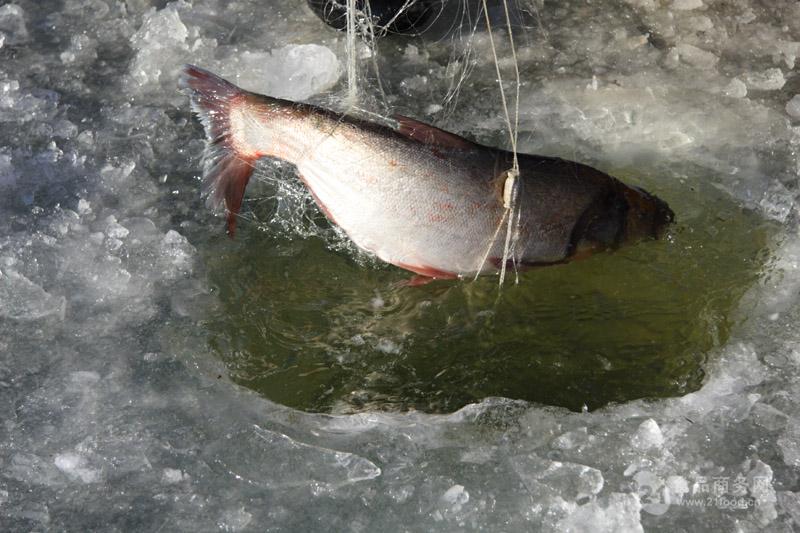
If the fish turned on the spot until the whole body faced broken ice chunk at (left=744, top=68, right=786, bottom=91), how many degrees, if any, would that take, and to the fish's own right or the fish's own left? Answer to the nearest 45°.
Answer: approximately 45° to the fish's own left

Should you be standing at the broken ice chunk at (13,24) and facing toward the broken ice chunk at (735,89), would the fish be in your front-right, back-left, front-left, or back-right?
front-right

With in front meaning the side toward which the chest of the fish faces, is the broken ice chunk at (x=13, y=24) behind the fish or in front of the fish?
behind

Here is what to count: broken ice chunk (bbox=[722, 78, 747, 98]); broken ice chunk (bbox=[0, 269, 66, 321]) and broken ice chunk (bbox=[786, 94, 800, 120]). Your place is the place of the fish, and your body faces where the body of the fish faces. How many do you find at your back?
1

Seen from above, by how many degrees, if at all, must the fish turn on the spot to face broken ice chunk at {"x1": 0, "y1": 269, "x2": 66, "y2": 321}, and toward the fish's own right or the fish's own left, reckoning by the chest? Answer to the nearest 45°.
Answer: approximately 180°

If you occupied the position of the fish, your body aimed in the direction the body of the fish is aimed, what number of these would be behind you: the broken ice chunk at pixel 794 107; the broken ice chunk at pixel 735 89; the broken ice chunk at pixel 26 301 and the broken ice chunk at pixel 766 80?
1

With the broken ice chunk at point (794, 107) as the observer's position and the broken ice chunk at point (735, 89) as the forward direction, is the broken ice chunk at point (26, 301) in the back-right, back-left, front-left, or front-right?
front-left

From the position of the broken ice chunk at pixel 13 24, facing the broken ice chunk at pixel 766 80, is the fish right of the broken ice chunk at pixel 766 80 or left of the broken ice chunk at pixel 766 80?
right

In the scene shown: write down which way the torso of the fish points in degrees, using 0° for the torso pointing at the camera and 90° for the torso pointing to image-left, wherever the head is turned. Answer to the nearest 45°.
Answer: approximately 270°

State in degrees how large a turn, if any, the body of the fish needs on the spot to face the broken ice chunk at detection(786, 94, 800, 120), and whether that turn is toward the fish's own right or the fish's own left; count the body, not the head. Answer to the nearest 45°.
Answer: approximately 45° to the fish's own left
